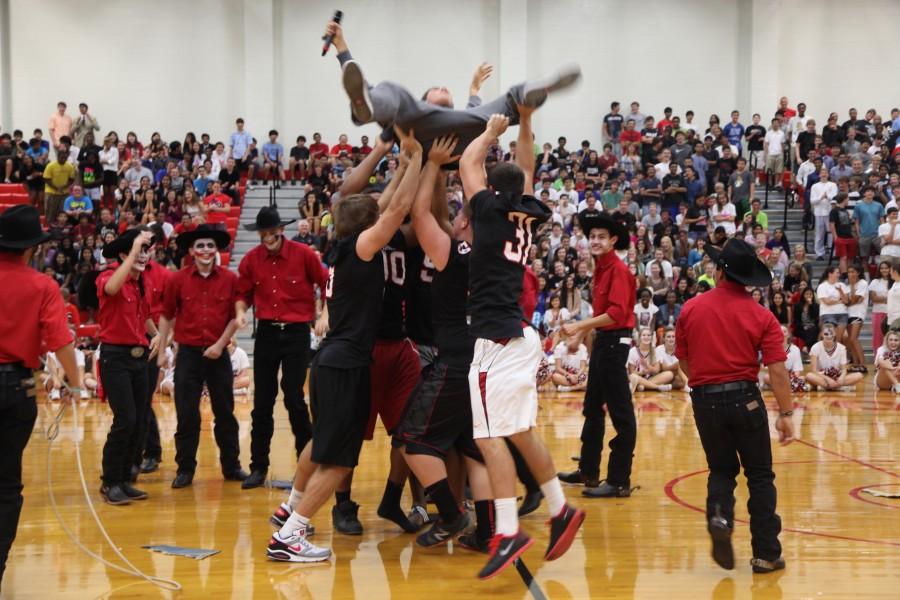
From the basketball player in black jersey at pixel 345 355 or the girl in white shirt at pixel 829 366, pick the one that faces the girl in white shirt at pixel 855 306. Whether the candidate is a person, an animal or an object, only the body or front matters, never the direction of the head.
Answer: the basketball player in black jersey

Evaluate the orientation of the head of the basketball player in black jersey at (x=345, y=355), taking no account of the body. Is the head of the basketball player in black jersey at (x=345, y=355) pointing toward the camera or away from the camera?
away from the camera

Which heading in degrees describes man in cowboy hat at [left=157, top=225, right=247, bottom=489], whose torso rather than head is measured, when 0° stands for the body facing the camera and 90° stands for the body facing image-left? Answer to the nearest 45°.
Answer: approximately 0°

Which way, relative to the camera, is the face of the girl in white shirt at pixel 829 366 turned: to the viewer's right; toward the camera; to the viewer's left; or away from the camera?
toward the camera

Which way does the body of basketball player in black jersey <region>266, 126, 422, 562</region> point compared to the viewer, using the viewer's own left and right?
facing away from the viewer and to the right of the viewer

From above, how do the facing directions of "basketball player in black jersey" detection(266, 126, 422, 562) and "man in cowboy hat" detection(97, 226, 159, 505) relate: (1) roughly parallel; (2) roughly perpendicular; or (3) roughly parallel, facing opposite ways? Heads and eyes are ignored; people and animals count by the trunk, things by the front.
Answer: roughly perpendicular

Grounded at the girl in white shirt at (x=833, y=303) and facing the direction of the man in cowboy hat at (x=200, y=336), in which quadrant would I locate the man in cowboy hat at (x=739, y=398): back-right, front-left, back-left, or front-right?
front-left

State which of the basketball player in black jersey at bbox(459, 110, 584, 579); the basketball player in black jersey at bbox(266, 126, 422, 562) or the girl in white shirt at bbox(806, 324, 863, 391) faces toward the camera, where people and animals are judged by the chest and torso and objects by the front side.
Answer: the girl in white shirt

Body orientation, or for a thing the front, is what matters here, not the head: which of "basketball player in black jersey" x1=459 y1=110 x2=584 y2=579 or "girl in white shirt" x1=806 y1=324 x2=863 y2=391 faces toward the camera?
the girl in white shirt

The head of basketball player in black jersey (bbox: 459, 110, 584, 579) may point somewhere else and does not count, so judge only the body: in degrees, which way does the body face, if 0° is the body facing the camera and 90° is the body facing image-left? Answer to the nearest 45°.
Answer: approximately 135°

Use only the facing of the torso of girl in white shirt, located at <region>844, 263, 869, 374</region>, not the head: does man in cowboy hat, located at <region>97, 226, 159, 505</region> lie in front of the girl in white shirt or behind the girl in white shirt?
in front

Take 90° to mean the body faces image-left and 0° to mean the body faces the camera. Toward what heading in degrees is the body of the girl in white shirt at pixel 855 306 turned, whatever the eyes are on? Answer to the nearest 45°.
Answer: approximately 45°

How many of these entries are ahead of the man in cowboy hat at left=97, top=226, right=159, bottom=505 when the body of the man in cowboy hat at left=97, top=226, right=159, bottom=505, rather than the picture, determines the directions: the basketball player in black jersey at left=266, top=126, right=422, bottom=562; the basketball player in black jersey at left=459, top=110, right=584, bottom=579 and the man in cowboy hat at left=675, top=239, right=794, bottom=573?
3

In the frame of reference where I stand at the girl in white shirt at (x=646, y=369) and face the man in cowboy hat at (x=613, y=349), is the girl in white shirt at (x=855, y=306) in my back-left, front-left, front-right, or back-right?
back-left

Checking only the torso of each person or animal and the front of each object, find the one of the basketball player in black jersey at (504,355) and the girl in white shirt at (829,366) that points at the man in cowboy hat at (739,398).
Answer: the girl in white shirt

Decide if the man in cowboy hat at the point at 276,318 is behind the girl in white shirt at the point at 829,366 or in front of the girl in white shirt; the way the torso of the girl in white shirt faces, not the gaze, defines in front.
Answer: in front

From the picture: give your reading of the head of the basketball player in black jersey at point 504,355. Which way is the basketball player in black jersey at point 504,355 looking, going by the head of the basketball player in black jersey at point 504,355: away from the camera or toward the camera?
away from the camera

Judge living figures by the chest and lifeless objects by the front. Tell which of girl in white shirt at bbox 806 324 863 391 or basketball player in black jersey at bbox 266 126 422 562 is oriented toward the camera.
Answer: the girl in white shirt

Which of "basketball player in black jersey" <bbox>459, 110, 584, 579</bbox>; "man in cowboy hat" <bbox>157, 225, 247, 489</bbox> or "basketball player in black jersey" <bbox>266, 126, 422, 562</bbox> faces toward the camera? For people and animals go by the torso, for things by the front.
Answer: the man in cowboy hat

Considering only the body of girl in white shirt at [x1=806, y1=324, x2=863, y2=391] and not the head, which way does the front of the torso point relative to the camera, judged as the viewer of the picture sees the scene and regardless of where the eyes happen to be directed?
toward the camera

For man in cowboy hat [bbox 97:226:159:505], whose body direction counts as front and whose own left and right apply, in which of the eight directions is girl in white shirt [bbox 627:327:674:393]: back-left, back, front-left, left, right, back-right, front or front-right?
left

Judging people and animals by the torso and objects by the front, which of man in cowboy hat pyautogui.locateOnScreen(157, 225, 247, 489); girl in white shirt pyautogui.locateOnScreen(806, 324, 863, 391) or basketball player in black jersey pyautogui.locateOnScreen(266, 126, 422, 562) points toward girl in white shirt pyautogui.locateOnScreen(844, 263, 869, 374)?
the basketball player in black jersey
